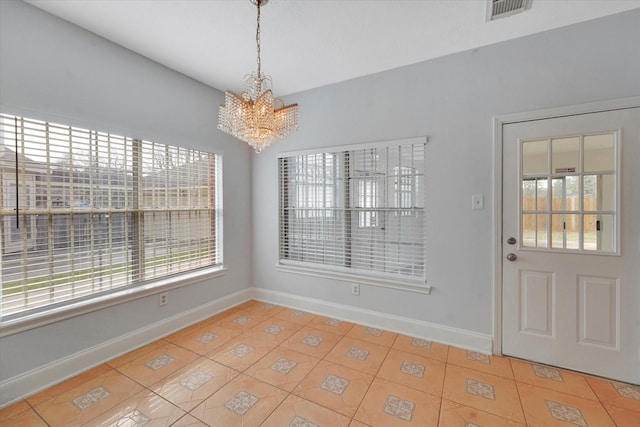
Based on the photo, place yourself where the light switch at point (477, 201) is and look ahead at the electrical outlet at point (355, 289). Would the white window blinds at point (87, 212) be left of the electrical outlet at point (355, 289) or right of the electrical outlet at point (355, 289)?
left

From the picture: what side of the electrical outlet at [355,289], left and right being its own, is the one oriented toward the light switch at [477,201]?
left

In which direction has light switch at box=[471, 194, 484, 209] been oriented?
toward the camera

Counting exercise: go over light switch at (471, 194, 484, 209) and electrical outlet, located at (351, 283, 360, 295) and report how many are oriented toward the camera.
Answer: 2

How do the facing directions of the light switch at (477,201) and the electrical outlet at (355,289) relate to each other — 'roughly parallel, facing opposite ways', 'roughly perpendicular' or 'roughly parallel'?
roughly parallel

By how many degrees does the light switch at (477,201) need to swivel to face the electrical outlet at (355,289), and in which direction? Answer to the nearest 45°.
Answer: approximately 90° to its right

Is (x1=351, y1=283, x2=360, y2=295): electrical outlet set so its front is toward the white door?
no

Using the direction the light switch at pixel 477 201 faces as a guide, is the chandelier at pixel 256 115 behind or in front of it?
in front

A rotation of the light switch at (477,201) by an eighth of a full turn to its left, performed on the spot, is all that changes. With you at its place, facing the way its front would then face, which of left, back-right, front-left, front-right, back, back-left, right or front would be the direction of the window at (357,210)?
back-right

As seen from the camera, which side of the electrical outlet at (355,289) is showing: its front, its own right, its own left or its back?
front

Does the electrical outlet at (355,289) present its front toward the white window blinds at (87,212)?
no

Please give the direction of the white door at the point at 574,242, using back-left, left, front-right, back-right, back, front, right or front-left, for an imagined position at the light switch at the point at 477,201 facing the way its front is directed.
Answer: left

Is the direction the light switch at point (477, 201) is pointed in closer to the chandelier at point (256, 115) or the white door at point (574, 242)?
the chandelier
